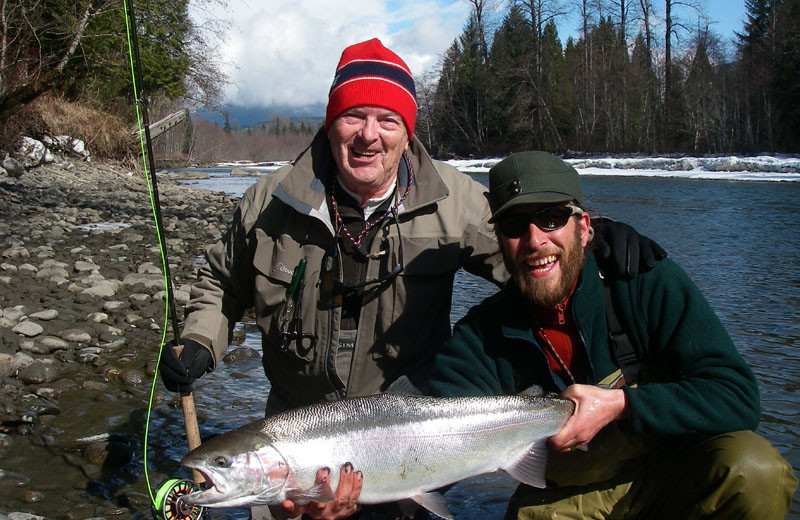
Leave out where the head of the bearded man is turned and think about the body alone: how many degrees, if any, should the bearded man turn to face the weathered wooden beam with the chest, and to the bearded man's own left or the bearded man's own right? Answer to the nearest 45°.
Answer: approximately 135° to the bearded man's own right

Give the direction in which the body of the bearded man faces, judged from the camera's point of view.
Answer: toward the camera
